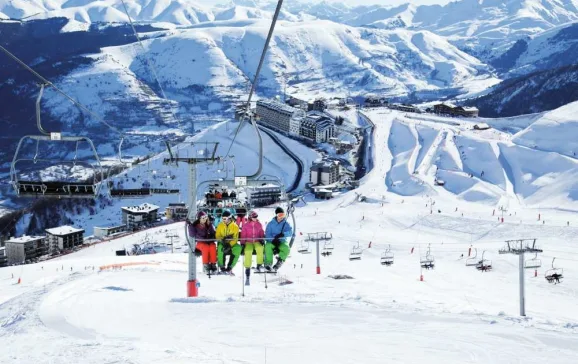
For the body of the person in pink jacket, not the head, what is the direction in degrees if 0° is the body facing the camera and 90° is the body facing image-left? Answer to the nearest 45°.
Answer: approximately 0°

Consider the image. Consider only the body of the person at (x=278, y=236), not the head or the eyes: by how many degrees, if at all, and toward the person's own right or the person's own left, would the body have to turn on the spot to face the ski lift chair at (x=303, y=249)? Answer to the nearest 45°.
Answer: approximately 180°

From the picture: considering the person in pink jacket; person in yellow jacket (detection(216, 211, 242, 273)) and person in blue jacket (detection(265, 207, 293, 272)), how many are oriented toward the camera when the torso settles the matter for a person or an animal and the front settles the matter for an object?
3

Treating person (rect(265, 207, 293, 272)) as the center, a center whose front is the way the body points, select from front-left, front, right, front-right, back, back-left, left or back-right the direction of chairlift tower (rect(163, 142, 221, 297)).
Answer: back-right

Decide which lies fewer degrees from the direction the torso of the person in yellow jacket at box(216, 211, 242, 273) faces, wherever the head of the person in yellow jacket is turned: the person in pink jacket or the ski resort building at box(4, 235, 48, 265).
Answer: the person in pink jacket

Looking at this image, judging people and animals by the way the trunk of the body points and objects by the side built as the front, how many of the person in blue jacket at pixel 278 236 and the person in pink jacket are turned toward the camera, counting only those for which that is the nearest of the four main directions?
2

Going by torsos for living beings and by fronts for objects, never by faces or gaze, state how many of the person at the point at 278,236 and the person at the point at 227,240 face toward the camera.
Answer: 2

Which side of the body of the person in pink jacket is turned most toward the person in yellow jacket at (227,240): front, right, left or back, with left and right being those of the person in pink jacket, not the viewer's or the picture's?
right

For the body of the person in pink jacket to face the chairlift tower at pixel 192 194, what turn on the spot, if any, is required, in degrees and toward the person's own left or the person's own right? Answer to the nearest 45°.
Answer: approximately 135° to the person's own right

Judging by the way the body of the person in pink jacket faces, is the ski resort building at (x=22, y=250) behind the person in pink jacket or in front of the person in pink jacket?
behind
